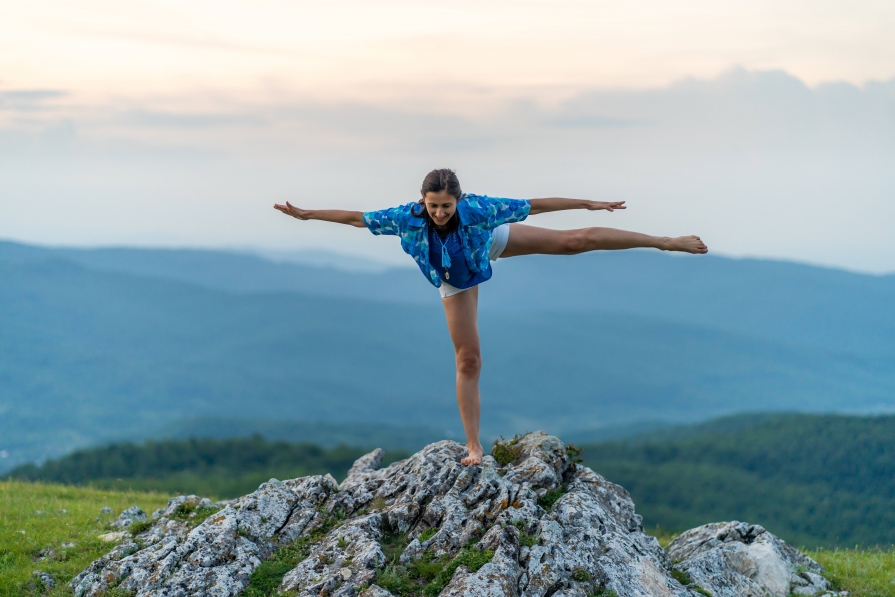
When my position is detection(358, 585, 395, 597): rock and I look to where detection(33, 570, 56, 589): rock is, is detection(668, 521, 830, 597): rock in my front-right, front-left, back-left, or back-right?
back-right

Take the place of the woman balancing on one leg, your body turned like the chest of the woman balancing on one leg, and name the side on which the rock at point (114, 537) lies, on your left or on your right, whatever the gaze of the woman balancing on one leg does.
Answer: on your right

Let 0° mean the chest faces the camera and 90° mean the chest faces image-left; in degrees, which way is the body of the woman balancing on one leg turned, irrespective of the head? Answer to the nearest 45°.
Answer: approximately 0°

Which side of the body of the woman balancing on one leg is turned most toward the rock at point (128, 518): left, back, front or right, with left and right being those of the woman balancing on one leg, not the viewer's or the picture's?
right

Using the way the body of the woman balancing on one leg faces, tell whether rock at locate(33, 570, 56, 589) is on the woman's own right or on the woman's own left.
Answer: on the woman's own right
